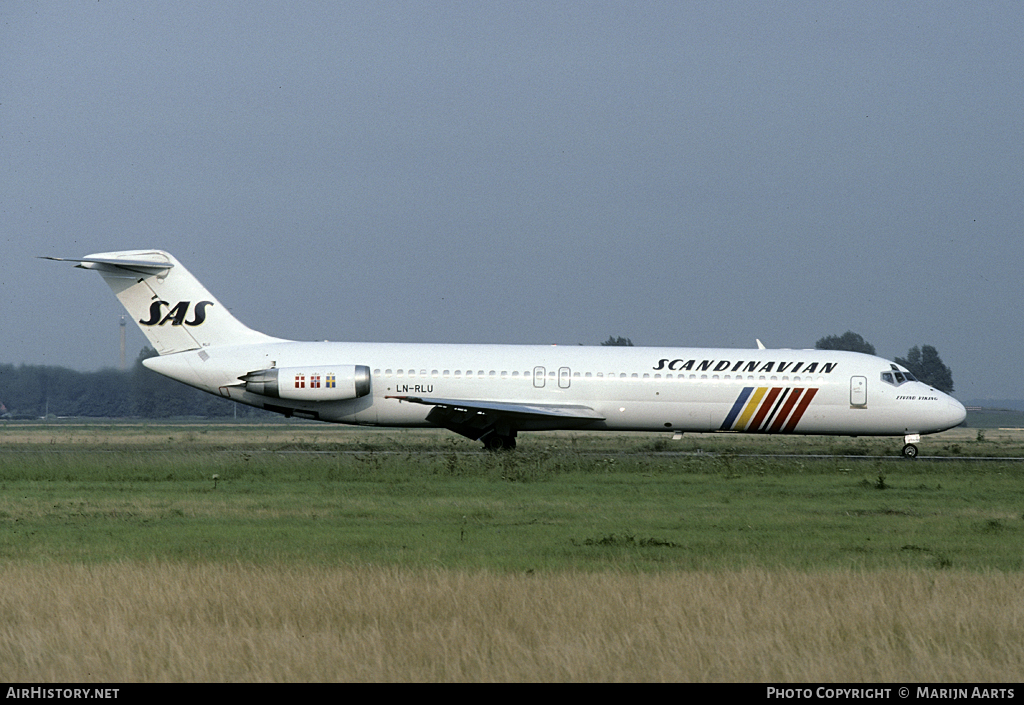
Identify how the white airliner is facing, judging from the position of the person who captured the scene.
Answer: facing to the right of the viewer
